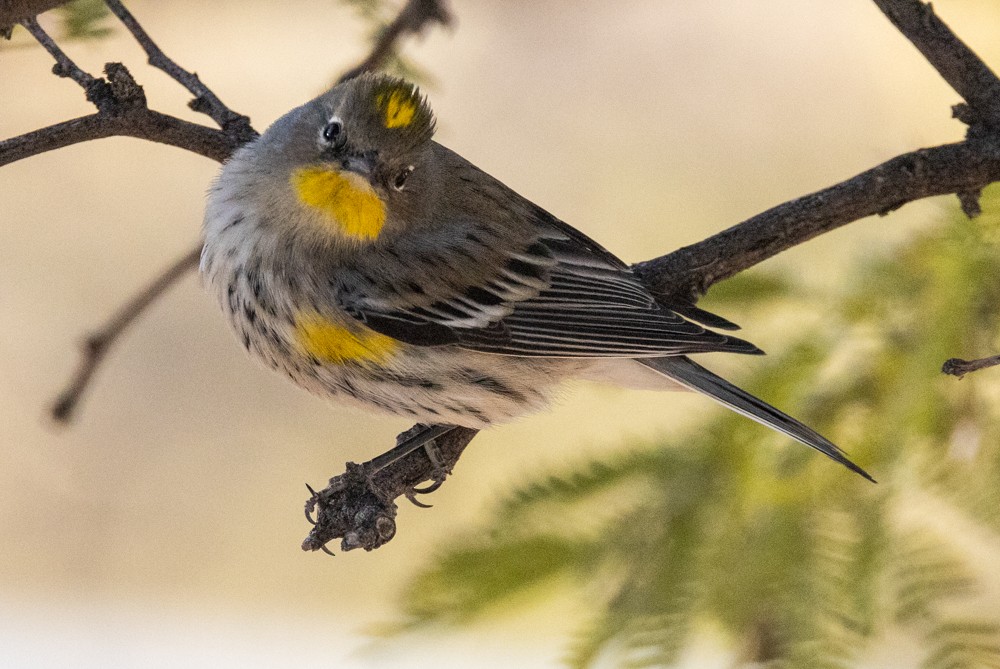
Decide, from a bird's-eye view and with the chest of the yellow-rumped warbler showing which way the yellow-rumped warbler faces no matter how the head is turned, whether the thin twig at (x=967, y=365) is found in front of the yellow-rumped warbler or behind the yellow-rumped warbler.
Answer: behind

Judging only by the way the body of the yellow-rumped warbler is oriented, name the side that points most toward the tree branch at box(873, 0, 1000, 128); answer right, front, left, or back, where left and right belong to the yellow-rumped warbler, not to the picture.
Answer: back

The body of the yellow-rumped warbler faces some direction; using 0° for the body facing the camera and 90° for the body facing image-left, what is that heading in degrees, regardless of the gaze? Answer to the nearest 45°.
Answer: approximately 90°
